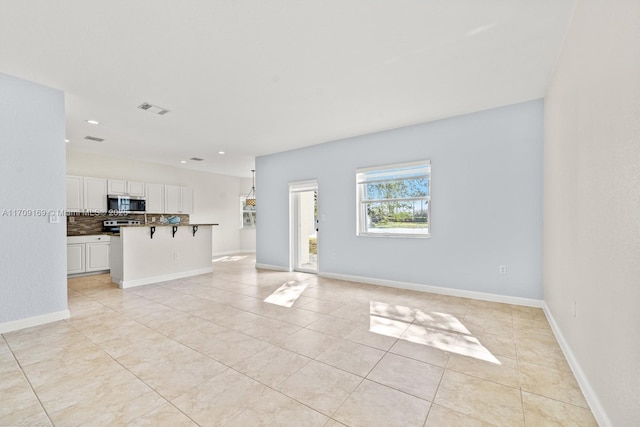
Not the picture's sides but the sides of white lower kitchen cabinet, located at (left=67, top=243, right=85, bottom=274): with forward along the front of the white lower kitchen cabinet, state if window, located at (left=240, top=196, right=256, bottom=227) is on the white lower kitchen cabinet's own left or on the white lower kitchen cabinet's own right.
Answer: on the white lower kitchen cabinet's own left

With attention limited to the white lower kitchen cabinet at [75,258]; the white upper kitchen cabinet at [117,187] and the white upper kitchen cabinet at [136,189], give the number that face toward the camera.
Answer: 3

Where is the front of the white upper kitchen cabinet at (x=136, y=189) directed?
toward the camera

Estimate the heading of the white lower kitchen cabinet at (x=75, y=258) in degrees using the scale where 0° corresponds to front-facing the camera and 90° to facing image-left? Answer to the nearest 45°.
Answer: approximately 0°

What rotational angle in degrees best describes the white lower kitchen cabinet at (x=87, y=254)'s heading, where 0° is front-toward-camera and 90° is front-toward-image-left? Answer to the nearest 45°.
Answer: approximately 0°

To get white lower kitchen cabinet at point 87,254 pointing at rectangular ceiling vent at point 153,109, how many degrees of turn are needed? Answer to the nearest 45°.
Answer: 0° — it already faces it

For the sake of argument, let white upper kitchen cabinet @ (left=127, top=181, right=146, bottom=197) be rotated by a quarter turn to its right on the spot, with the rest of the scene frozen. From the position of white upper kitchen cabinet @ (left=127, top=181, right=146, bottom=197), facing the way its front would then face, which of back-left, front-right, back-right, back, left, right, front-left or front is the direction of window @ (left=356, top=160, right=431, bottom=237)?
back-left

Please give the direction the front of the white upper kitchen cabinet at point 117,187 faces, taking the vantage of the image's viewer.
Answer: facing the viewer

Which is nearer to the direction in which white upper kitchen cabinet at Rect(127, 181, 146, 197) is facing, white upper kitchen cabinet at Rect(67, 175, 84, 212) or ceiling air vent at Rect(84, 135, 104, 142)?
the ceiling air vent
